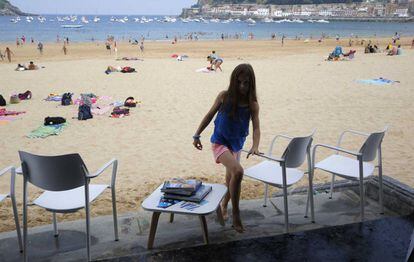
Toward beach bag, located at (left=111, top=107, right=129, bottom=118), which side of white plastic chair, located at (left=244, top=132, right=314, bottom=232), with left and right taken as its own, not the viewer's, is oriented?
front

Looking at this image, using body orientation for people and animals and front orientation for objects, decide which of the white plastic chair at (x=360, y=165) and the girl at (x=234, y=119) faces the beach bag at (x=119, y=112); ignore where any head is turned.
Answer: the white plastic chair

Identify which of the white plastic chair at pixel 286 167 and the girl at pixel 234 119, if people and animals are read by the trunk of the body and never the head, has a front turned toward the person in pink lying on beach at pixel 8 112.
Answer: the white plastic chair

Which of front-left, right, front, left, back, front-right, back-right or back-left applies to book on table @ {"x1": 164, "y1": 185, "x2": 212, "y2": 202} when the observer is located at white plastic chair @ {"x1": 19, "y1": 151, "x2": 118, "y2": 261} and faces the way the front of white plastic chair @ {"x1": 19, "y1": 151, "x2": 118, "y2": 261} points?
front-right

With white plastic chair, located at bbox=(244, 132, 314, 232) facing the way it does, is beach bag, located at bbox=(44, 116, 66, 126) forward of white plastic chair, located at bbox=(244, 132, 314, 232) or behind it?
forward

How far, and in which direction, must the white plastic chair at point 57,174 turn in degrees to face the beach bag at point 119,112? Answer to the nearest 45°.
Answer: approximately 45° to its left

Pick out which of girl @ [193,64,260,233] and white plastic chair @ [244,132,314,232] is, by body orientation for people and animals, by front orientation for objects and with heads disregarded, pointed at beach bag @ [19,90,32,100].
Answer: the white plastic chair

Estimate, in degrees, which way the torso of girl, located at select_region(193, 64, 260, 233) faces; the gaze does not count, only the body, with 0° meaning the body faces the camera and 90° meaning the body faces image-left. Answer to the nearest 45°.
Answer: approximately 0°

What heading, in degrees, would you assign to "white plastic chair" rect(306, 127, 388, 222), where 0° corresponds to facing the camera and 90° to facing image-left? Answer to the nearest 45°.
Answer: approximately 135°
